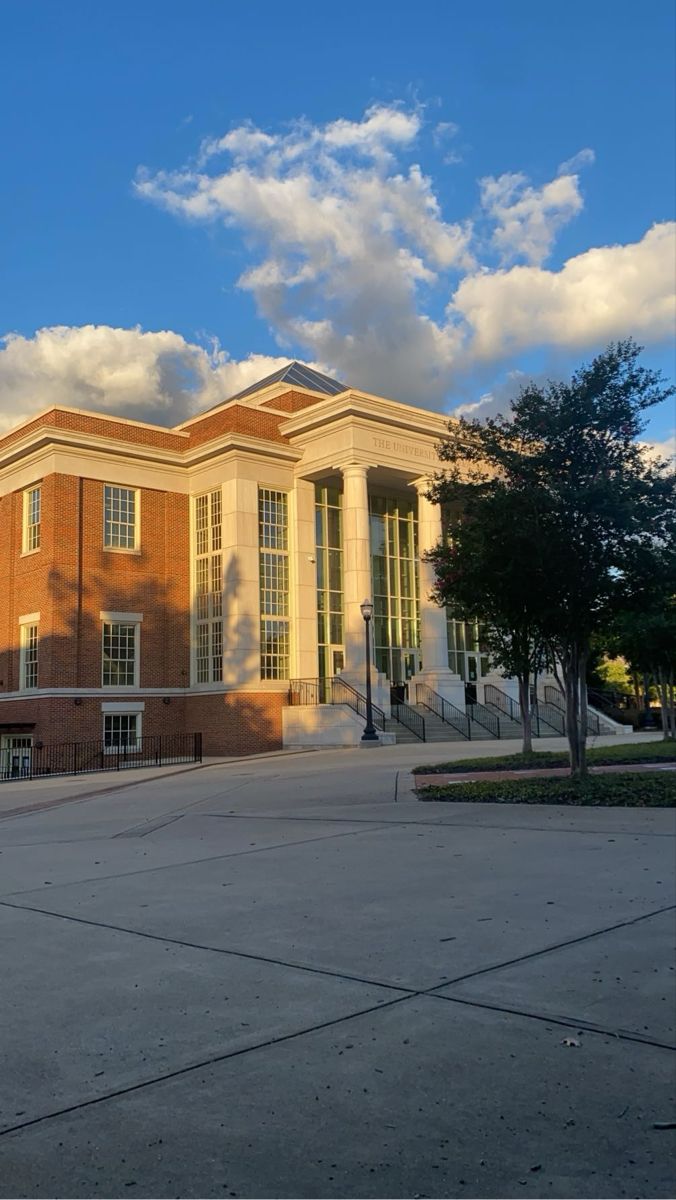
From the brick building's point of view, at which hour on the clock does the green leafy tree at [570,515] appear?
The green leafy tree is roughly at 1 o'clock from the brick building.

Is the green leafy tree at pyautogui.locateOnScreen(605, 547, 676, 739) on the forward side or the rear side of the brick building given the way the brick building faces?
on the forward side

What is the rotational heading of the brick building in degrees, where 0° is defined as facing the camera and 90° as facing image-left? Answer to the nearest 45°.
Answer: approximately 315°

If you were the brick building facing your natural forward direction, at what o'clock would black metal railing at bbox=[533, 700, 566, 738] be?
The black metal railing is roughly at 10 o'clock from the brick building.

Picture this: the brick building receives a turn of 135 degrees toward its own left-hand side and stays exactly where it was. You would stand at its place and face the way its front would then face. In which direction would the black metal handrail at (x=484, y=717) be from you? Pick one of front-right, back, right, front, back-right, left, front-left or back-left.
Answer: right

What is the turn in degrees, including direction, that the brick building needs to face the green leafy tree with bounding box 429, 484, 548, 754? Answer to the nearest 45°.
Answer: approximately 45° to its right

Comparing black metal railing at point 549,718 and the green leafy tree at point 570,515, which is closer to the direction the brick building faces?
the green leafy tree
